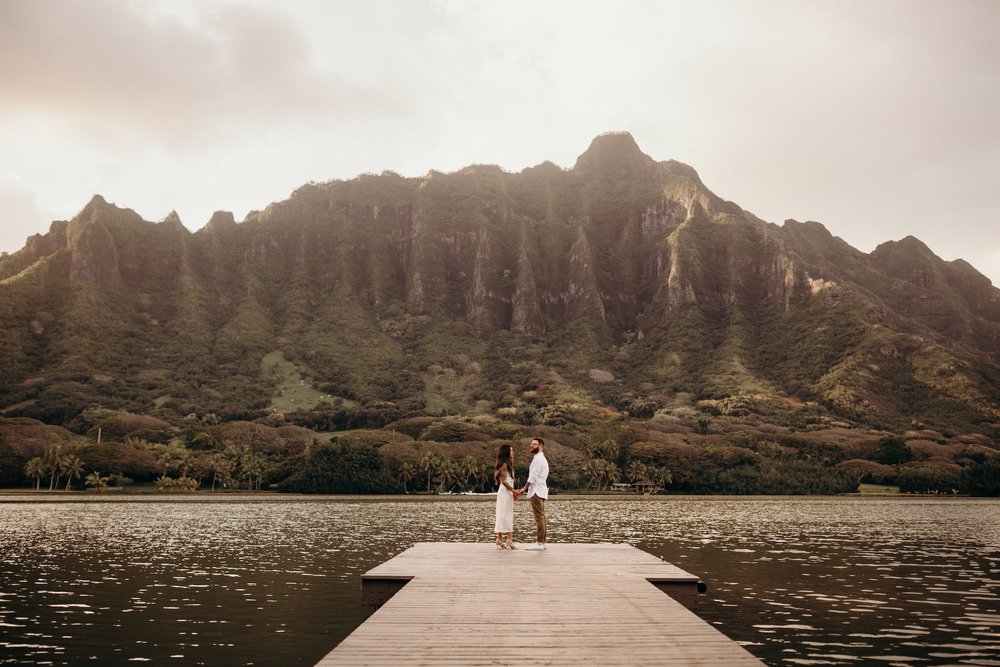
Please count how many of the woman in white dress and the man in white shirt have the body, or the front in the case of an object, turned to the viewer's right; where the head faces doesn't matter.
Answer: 1

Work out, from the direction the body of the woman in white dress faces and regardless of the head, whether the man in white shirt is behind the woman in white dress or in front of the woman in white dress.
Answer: in front

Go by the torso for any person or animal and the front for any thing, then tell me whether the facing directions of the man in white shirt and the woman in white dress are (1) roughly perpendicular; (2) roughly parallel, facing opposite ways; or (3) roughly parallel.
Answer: roughly parallel, facing opposite ways

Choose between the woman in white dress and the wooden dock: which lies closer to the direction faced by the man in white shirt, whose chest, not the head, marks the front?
the woman in white dress

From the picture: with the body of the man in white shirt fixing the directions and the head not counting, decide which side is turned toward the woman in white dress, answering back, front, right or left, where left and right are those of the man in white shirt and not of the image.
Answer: front

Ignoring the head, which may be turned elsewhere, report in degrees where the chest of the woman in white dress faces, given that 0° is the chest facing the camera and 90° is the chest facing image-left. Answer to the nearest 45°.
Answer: approximately 270°

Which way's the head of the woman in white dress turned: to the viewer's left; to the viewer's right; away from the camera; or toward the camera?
to the viewer's right

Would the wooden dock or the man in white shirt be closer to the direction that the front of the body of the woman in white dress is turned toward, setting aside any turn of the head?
the man in white shirt

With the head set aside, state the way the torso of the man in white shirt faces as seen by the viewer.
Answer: to the viewer's left

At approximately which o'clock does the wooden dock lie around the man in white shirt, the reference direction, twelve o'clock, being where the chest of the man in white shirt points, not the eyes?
The wooden dock is roughly at 9 o'clock from the man in white shirt.

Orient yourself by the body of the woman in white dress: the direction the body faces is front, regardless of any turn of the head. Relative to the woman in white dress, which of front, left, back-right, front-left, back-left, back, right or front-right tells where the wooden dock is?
right
